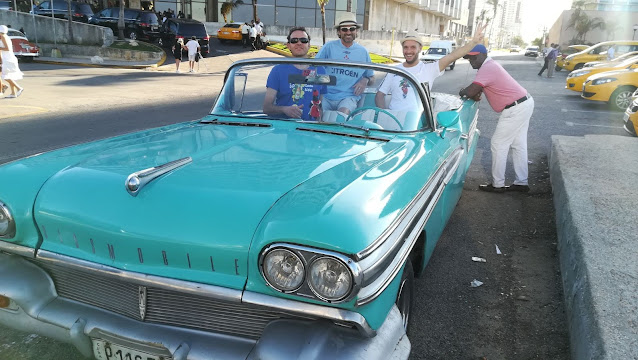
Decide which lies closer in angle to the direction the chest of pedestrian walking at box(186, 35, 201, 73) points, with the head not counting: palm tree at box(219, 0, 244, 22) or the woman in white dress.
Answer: the palm tree

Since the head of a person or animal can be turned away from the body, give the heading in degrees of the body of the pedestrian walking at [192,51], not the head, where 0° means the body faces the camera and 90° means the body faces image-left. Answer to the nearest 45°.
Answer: approximately 180°

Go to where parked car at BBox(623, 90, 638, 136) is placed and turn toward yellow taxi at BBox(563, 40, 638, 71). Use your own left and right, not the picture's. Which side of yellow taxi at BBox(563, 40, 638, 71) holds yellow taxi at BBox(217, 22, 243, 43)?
left

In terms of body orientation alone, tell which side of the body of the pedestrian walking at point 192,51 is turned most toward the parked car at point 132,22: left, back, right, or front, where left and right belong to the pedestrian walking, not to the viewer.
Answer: front

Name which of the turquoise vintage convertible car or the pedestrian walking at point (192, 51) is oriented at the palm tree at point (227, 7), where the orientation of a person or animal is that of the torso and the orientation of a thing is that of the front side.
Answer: the pedestrian walking

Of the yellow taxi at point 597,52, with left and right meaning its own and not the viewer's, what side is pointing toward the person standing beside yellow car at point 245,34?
front

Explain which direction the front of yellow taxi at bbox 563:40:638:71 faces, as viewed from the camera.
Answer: facing to the left of the viewer

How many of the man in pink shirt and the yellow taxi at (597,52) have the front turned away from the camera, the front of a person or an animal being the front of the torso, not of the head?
0

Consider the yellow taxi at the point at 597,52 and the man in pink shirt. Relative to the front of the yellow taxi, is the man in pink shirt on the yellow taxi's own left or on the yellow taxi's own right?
on the yellow taxi's own left

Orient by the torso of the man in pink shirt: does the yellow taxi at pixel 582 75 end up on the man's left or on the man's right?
on the man's right

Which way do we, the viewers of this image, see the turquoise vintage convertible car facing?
facing the viewer and to the left of the viewer

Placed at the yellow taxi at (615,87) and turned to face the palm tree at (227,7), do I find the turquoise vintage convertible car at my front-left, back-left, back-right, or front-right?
back-left

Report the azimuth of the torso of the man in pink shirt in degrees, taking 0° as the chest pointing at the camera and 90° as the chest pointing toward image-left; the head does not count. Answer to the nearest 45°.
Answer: approximately 90°
